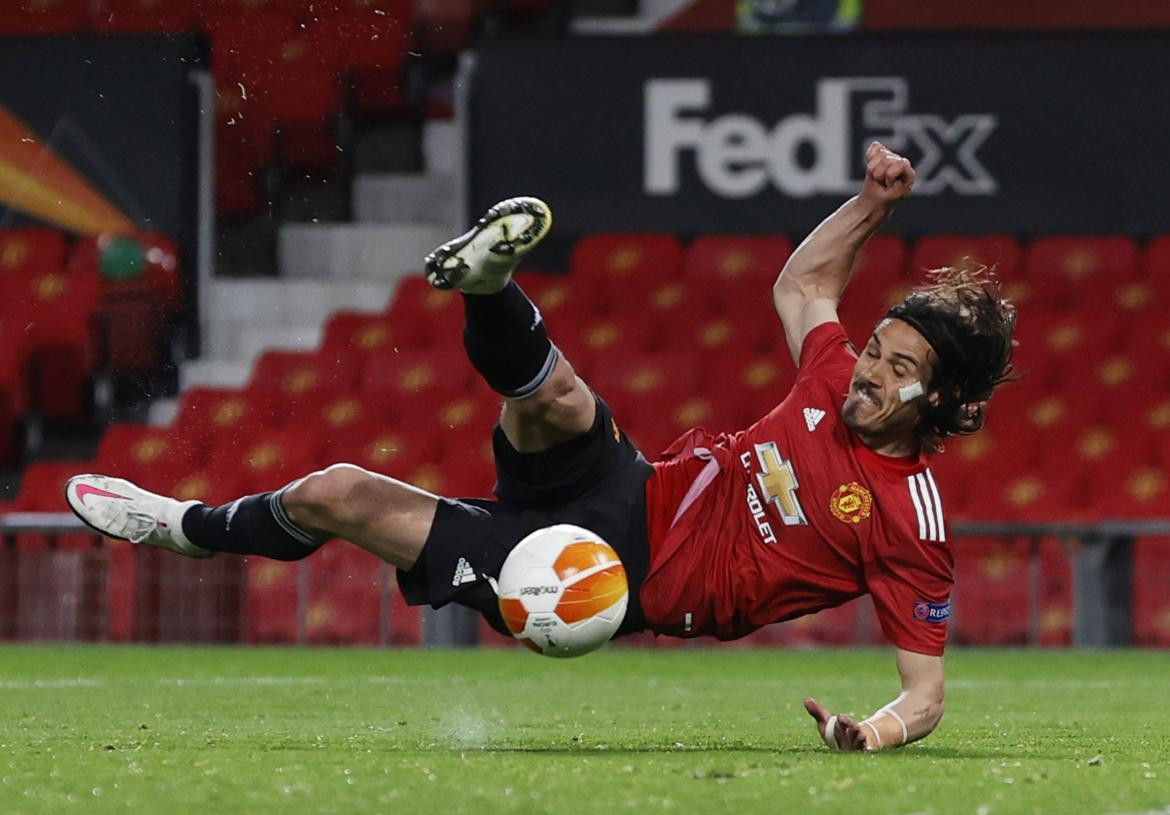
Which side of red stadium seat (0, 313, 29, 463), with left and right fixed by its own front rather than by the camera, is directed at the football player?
front

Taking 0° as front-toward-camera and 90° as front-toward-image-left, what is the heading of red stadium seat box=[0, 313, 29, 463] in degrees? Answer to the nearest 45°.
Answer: approximately 0°

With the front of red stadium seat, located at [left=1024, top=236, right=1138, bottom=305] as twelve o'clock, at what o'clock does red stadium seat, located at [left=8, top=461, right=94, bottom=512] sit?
red stadium seat, located at [left=8, top=461, right=94, bottom=512] is roughly at 2 o'clock from red stadium seat, located at [left=1024, top=236, right=1138, bottom=305].

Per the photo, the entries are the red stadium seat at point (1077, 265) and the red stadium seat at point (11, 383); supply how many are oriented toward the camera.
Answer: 2

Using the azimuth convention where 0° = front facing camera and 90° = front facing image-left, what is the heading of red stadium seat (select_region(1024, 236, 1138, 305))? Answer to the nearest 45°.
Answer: approximately 0°
